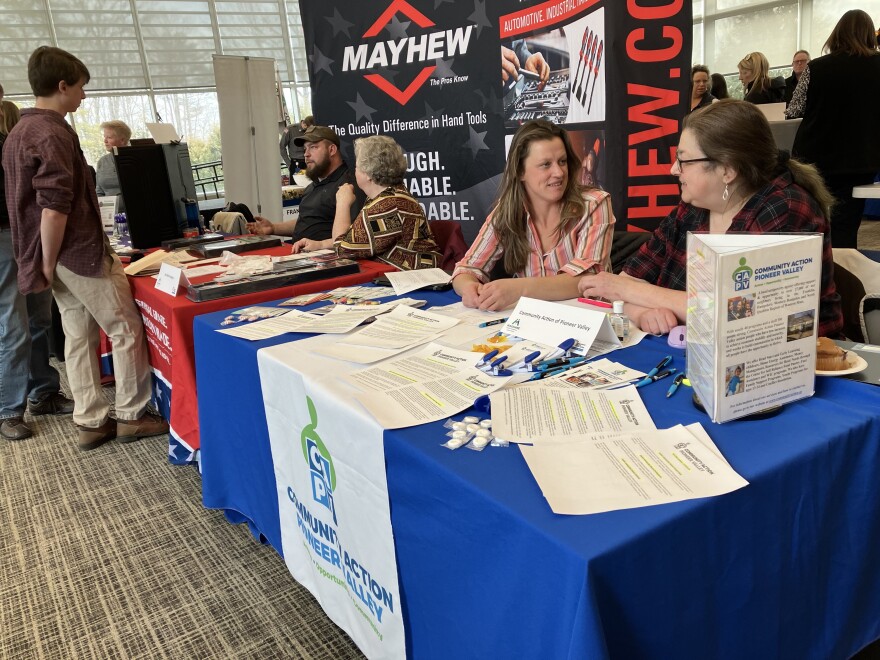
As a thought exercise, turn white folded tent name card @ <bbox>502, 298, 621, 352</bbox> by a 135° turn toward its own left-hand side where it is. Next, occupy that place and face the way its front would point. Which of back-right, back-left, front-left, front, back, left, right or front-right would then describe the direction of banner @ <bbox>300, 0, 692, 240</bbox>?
left

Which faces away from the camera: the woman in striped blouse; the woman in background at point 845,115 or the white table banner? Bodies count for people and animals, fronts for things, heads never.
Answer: the woman in background

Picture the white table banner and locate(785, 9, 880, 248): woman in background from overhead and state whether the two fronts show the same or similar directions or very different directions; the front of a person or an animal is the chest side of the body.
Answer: very different directions

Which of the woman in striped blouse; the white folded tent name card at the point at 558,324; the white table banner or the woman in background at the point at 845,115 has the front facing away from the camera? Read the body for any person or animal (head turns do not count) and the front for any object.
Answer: the woman in background

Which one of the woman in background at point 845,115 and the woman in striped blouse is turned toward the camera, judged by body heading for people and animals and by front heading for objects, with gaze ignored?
the woman in striped blouse

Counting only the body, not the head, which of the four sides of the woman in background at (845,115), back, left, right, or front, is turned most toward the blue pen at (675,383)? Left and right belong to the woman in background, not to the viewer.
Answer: back

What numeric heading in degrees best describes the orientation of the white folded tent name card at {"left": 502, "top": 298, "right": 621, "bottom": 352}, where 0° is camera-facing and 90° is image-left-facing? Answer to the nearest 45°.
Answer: approximately 45°

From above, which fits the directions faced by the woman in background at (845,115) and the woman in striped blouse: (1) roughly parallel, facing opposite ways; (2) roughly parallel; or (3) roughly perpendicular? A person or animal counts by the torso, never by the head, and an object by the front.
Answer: roughly parallel, facing opposite ways

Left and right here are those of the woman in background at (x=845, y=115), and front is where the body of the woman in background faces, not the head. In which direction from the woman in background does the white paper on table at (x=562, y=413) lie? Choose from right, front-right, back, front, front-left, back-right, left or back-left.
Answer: back

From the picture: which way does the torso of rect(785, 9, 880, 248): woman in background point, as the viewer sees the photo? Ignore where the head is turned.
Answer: away from the camera

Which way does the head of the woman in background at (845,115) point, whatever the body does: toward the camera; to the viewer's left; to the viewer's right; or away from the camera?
away from the camera

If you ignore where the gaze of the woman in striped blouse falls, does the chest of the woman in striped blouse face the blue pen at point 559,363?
yes

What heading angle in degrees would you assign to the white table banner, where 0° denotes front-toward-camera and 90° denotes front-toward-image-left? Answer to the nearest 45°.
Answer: approximately 45°

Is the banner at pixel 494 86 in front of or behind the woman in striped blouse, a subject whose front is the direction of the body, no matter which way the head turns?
behind

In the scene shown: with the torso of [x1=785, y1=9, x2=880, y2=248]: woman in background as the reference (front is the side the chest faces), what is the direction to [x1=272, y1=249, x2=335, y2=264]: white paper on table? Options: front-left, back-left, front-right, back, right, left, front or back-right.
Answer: back-left

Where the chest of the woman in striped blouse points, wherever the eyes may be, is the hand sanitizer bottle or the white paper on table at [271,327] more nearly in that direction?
the hand sanitizer bottle

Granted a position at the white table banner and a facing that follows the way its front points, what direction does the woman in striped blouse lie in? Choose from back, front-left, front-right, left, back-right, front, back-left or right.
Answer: back

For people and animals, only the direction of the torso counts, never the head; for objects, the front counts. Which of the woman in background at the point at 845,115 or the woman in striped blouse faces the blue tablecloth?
the woman in striped blouse

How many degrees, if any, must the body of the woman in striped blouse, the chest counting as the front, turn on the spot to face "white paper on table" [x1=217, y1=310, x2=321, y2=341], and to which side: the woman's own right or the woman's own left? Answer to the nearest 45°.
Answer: approximately 45° to the woman's own right

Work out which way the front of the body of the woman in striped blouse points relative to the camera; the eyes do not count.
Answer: toward the camera

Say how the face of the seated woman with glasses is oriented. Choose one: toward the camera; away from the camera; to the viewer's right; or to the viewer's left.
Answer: to the viewer's left

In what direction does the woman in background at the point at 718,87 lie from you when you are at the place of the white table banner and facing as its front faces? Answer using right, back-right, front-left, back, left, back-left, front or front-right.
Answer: back

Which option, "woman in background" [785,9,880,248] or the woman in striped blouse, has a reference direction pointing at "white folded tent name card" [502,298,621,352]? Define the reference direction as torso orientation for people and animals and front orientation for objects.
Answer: the woman in striped blouse
